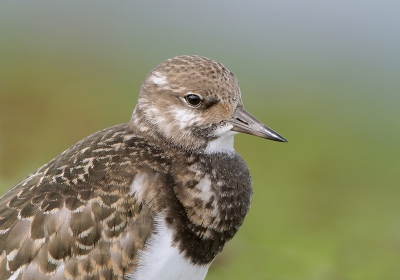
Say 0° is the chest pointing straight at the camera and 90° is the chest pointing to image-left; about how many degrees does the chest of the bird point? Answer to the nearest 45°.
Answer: approximately 270°
